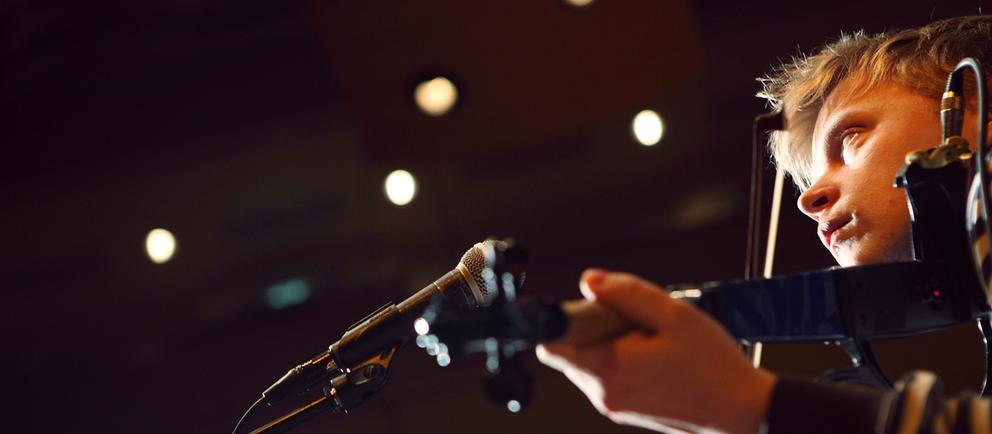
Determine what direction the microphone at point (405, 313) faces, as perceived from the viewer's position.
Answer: facing to the right of the viewer

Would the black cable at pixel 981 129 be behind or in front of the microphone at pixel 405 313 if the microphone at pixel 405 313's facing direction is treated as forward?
in front
